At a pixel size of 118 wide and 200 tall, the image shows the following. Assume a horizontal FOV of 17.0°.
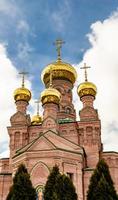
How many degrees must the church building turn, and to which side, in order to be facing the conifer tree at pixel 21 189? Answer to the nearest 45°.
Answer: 0° — it already faces it

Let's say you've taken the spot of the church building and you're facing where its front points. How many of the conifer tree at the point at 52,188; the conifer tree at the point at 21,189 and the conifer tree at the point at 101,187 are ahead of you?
3

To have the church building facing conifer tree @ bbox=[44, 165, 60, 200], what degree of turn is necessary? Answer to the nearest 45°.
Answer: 0° — it already faces it

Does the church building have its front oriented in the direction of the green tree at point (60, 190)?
yes

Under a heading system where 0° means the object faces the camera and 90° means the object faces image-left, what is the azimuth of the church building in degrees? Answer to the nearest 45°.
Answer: approximately 0°

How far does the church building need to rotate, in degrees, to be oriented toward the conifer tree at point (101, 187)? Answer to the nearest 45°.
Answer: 0° — it already faces it
